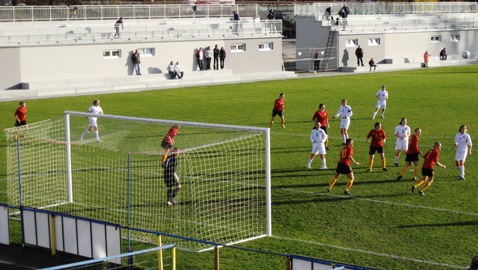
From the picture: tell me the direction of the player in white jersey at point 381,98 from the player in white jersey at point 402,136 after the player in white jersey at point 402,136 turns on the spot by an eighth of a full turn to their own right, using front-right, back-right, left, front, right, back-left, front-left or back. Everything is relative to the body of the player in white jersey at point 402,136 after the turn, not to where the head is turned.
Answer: right

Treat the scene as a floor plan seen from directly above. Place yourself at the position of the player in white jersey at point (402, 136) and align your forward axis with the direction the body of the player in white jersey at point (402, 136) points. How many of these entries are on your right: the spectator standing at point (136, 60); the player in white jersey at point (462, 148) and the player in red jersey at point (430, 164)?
1

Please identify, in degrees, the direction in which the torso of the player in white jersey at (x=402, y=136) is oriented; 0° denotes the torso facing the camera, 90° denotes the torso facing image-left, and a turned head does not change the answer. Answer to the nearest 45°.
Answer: approximately 45°

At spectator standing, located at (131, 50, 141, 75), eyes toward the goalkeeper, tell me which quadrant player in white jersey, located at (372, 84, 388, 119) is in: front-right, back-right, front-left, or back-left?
front-left

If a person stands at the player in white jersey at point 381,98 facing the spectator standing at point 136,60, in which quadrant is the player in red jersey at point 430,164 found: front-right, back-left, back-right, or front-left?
back-left

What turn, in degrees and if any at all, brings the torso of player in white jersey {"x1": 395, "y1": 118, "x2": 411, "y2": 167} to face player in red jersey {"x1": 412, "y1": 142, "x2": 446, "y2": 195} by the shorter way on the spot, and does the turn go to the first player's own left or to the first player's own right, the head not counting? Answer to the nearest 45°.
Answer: approximately 45° to the first player's own left

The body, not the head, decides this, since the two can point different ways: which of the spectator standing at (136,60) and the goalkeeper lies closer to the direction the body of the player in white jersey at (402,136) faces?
the goalkeeper

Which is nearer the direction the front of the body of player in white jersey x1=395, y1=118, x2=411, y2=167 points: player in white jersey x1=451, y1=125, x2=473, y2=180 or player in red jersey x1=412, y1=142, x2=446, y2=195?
the player in red jersey

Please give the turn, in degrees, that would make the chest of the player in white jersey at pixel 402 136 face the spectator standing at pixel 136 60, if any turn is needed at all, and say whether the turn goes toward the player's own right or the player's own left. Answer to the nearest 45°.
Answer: approximately 90° to the player's own right

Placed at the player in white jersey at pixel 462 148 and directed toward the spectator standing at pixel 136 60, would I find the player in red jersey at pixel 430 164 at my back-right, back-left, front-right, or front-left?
back-left

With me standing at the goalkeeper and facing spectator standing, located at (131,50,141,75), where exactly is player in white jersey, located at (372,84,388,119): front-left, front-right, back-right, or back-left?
front-right

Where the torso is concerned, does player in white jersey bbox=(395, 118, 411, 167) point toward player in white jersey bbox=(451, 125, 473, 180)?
no

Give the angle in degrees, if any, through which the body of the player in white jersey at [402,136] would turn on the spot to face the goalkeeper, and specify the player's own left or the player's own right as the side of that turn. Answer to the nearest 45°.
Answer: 0° — they already face them

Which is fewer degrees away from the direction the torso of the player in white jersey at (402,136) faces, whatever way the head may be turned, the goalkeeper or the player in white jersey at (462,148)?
the goalkeeper
